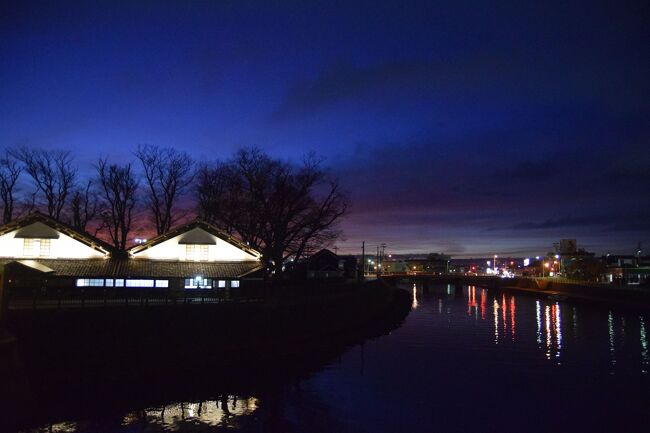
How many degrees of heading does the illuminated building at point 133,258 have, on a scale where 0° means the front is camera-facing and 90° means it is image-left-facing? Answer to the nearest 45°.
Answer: approximately 0°
